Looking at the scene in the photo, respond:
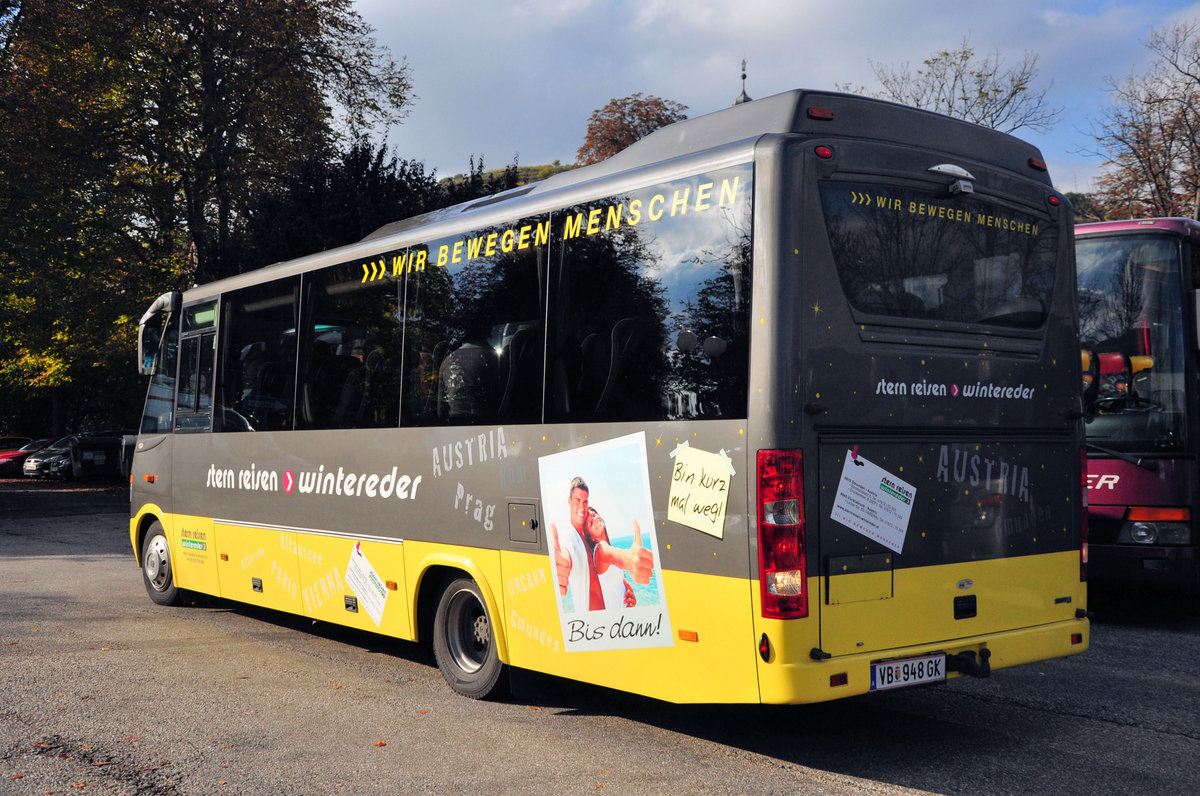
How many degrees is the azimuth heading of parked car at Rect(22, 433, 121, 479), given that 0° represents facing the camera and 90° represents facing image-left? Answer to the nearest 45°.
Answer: approximately 45°

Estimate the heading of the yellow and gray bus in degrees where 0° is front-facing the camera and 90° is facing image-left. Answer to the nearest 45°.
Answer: approximately 135°

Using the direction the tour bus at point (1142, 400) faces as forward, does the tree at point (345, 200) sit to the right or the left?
on its right

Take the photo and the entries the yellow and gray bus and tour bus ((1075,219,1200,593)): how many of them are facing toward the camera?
1

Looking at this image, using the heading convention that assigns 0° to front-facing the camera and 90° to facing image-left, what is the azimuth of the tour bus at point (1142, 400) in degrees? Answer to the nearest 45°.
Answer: approximately 0°

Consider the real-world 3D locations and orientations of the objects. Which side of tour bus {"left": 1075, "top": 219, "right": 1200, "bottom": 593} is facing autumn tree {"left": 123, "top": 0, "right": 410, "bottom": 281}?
right

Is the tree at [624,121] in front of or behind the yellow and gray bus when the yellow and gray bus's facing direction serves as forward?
in front
